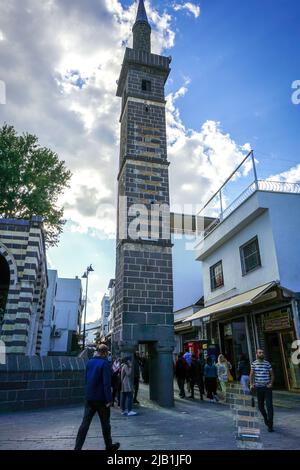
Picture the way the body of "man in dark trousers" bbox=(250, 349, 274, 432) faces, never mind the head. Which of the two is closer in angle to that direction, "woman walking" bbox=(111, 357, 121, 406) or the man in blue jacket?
the man in blue jacket

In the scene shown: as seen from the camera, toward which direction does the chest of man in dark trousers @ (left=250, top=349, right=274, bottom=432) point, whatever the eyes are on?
toward the camera

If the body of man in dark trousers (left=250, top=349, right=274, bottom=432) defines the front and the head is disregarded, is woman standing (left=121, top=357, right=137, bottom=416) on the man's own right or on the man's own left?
on the man's own right

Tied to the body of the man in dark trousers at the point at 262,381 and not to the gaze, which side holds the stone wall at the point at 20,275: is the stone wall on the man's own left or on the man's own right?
on the man's own right

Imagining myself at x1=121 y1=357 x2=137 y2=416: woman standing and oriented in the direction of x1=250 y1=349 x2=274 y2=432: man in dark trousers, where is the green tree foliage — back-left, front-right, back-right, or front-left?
back-left

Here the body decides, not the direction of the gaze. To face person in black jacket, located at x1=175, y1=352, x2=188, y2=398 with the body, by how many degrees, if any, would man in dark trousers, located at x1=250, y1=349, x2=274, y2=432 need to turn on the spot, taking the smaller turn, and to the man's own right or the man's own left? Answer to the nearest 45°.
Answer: approximately 135° to the man's own right

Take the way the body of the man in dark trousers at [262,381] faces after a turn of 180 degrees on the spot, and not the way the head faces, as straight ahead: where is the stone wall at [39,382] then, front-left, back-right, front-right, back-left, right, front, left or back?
left

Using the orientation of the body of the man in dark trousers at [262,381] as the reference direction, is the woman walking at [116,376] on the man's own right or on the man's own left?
on the man's own right

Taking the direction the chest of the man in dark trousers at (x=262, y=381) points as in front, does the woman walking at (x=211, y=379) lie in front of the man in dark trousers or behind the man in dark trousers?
behind
